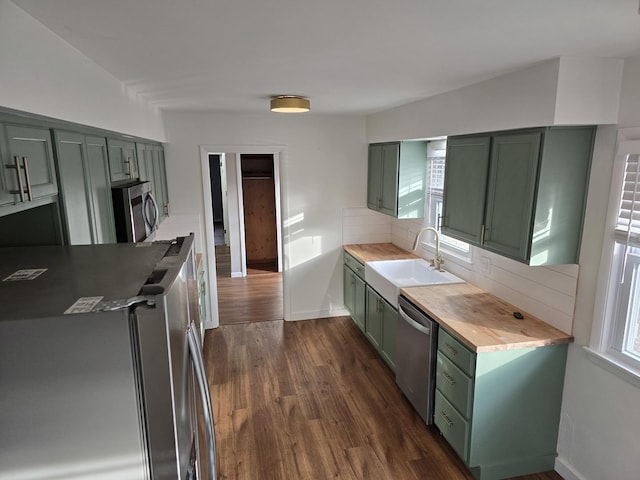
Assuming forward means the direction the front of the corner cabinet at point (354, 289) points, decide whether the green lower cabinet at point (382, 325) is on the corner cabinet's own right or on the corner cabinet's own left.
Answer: on the corner cabinet's own left

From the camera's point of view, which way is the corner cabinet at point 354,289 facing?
to the viewer's left

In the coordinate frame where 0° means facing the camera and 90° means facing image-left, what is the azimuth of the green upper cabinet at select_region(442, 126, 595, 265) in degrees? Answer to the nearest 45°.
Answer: approximately 45°

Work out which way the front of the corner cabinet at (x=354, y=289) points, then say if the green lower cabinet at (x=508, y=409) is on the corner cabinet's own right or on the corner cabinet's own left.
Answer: on the corner cabinet's own left

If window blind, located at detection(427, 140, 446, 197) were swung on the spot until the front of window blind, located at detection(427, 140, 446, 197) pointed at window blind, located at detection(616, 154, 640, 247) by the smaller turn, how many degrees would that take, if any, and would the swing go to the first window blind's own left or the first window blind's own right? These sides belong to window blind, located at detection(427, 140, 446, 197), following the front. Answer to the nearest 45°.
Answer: approximately 90° to the first window blind's own left

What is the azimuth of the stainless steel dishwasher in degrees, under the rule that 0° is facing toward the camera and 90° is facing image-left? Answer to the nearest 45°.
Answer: approximately 45°
